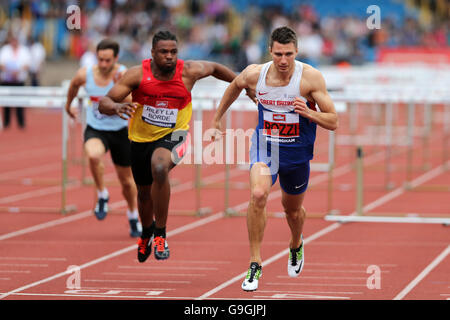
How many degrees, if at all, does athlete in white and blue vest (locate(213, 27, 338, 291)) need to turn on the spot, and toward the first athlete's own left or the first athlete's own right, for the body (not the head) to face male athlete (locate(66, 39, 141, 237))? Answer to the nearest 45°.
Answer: approximately 135° to the first athlete's own right

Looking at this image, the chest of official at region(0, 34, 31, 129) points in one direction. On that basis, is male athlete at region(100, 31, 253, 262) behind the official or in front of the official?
in front

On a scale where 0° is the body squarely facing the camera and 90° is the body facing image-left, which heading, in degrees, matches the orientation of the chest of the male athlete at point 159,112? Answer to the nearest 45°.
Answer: approximately 0°

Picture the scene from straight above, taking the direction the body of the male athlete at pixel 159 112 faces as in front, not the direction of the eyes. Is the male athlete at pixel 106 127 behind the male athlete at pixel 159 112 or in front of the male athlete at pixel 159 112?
behind

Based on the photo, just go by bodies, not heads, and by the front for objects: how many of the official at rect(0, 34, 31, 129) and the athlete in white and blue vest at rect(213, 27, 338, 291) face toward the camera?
2

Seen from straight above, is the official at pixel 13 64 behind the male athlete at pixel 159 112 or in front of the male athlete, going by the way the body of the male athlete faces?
behind

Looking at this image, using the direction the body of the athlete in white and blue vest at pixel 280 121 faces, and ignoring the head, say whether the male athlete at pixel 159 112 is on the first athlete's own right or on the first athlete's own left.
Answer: on the first athlete's own right

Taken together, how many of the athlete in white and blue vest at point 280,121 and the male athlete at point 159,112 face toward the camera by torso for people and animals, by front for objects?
2
